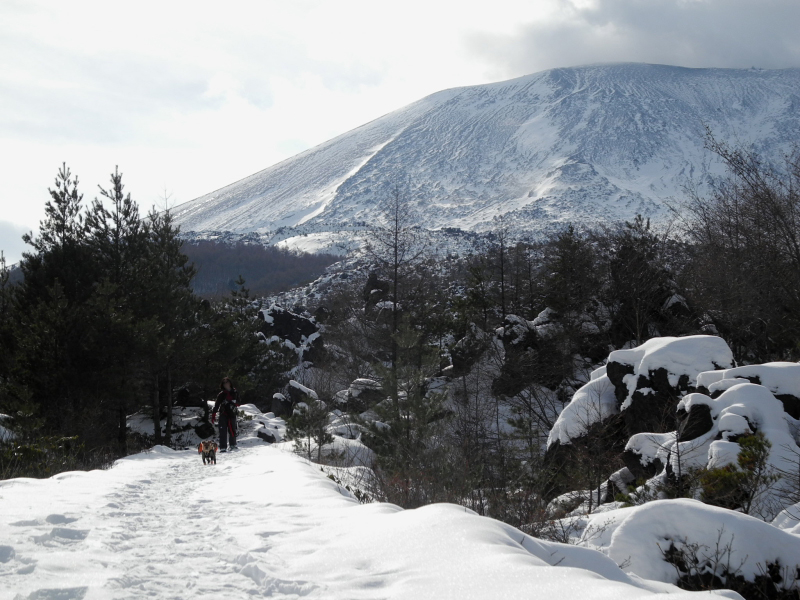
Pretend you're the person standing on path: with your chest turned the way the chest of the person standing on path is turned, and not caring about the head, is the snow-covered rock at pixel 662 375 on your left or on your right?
on your left

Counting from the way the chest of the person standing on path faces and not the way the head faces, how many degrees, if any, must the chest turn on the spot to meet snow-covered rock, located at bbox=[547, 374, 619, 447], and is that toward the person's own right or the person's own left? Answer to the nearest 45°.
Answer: approximately 90° to the person's own left

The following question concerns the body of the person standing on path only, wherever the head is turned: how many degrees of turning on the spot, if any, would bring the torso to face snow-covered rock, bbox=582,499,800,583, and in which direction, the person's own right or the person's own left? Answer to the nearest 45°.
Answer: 0° — they already face it

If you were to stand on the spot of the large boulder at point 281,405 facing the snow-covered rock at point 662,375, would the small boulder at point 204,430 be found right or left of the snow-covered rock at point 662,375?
right

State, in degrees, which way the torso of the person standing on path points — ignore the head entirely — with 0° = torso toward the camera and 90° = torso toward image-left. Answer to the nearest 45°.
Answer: approximately 0°

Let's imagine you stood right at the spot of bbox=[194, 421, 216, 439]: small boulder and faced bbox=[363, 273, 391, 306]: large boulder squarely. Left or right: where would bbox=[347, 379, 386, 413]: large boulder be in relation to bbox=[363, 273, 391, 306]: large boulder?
right

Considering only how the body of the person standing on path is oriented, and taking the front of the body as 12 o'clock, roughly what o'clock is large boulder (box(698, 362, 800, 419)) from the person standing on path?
The large boulder is roughly at 10 o'clock from the person standing on path.

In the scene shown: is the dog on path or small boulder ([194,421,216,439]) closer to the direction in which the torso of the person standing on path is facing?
the dog on path

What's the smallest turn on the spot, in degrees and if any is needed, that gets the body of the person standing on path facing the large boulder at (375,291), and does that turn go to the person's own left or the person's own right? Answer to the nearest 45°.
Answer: approximately 180°

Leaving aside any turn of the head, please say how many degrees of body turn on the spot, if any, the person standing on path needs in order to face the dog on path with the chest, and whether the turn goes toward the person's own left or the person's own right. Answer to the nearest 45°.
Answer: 0° — they already face it

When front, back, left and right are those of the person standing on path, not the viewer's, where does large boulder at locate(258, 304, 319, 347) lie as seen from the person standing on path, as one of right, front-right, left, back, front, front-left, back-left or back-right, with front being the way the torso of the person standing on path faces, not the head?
back
